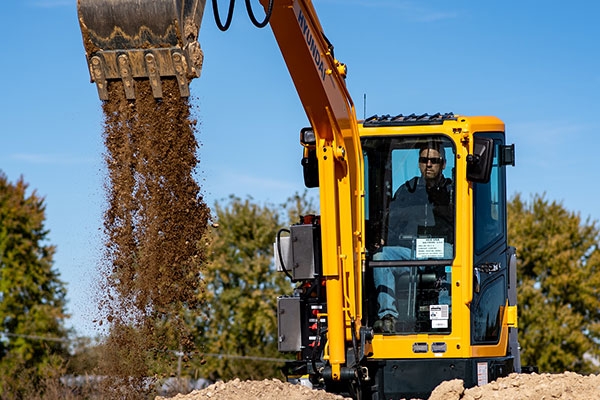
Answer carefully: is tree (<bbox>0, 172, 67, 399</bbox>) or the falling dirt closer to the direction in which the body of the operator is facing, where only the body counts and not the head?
the falling dirt

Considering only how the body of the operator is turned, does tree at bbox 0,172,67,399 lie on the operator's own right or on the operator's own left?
on the operator's own right

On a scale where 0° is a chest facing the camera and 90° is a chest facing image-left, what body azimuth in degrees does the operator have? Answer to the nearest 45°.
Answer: approximately 45°

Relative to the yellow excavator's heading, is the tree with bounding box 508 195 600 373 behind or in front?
behind

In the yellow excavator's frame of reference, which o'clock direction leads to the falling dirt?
The falling dirt is roughly at 1 o'clock from the yellow excavator.

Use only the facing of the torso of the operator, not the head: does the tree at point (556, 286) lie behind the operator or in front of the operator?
behind

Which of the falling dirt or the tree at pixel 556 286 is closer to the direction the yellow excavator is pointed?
the falling dirt

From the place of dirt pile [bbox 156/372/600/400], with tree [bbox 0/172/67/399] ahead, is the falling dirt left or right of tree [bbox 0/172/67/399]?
left

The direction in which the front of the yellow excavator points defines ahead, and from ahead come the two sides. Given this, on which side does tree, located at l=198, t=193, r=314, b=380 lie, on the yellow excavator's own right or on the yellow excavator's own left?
on the yellow excavator's own right

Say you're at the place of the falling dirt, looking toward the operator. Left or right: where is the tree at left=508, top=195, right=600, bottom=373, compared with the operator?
left

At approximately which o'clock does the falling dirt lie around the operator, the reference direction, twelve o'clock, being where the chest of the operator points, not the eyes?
The falling dirt is roughly at 1 o'clock from the operator.

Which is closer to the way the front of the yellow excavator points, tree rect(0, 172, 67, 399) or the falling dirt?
the falling dirt
